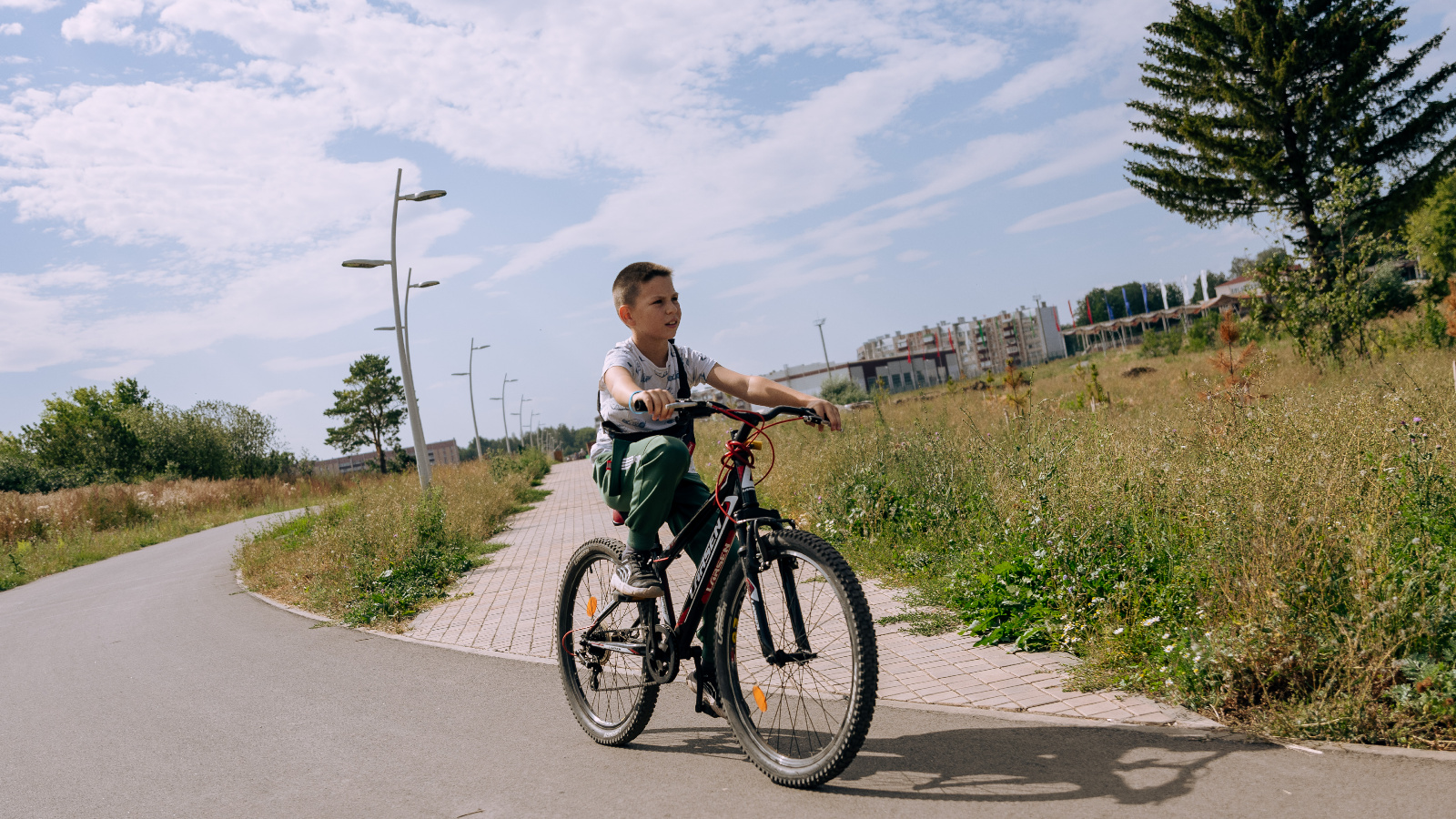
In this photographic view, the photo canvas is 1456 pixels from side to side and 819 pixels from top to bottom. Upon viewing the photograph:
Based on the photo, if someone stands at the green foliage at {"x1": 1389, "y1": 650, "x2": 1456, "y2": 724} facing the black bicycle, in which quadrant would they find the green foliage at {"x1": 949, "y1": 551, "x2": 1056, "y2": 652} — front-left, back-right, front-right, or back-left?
front-right

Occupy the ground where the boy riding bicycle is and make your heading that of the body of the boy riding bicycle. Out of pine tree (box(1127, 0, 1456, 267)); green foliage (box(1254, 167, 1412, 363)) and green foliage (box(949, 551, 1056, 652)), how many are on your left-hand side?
3

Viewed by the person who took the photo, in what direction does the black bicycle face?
facing the viewer and to the right of the viewer

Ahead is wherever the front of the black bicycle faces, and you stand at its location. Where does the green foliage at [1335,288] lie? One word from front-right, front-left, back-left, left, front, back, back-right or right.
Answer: left

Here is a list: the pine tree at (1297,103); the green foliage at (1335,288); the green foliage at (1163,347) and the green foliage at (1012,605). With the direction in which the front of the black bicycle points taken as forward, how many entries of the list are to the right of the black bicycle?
0

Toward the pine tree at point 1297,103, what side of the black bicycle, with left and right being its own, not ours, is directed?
left

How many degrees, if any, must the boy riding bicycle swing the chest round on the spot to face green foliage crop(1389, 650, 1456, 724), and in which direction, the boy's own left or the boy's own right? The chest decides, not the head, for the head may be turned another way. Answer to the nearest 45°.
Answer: approximately 45° to the boy's own left

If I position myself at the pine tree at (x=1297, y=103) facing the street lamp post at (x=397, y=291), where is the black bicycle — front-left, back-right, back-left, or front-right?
front-left

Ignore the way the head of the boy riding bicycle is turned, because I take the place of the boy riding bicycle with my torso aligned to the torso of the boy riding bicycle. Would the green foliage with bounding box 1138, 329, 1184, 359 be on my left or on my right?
on my left

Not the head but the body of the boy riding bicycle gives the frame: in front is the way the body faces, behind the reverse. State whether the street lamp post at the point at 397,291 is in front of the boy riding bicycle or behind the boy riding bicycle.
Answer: behind

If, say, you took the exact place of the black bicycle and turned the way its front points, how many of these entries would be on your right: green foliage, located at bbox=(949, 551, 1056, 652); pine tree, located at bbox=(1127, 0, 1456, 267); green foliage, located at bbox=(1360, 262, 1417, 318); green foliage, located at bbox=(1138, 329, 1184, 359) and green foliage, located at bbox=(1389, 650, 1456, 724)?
0

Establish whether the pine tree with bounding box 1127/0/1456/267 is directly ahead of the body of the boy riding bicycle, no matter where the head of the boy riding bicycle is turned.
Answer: no

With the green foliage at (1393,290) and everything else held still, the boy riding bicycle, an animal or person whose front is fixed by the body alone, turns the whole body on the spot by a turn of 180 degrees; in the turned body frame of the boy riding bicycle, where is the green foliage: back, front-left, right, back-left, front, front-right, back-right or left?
right

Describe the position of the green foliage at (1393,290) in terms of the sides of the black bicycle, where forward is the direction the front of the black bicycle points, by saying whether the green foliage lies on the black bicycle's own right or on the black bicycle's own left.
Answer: on the black bicycle's own left

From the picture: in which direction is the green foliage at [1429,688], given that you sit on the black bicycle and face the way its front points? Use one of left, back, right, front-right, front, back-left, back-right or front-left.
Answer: front-left

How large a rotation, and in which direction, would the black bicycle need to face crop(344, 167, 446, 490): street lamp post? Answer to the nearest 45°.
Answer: approximately 135° to its left

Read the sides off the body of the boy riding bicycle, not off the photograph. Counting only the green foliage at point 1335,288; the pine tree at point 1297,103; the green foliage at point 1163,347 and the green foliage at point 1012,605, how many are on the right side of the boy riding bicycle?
0
